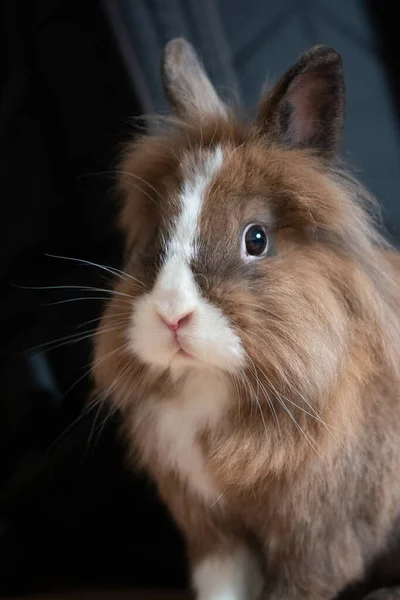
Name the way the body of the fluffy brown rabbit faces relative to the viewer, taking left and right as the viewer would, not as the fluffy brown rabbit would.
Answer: facing the viewer and to the left of the viewer
